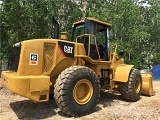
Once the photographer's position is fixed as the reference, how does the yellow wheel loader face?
facing away from the viewer and to the right of the viewer
